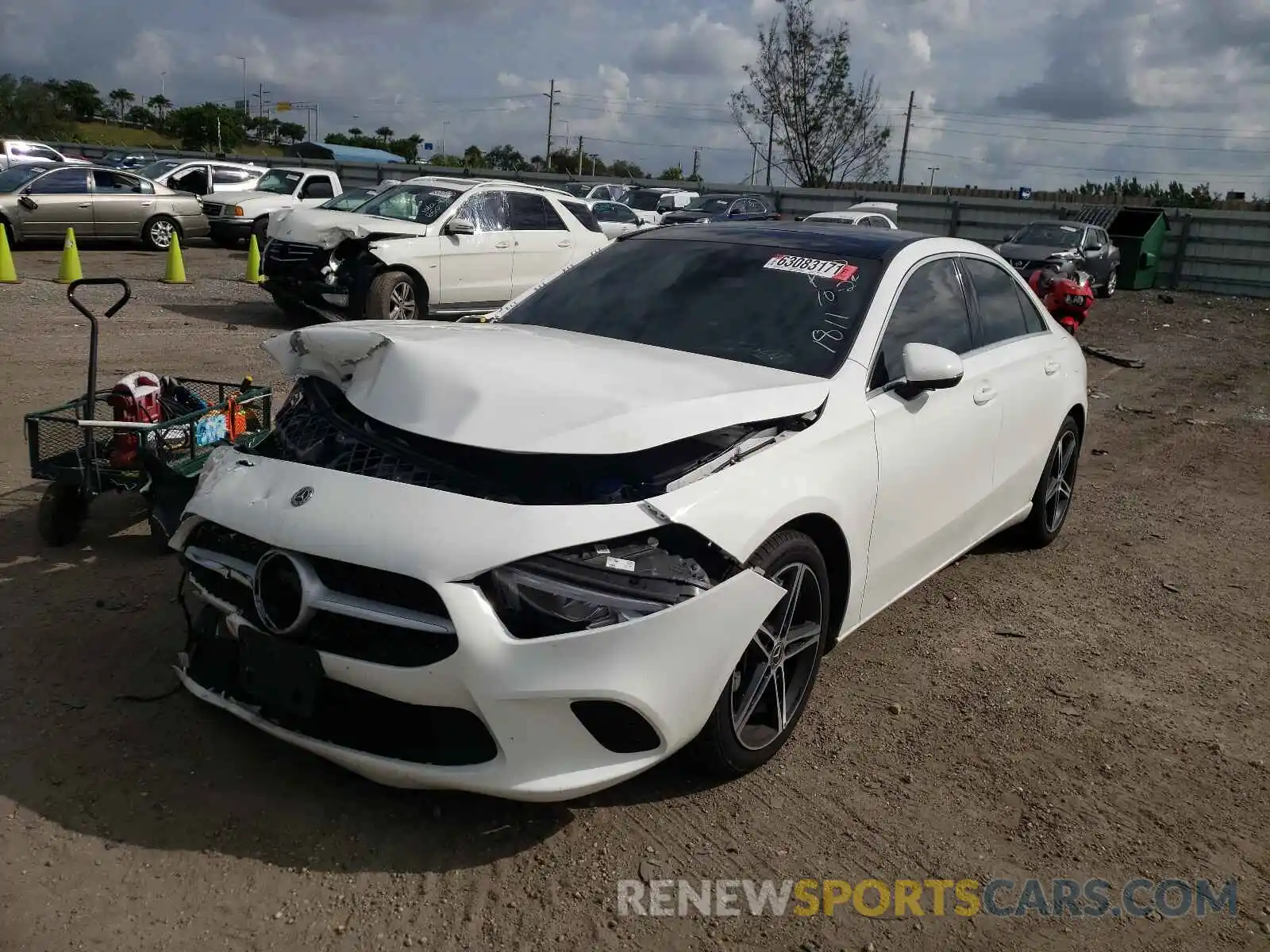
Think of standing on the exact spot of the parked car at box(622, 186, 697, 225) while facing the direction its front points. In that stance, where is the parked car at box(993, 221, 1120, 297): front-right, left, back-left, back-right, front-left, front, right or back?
left

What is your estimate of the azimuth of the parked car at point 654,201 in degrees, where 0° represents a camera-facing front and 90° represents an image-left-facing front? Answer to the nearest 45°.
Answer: approximately 45°

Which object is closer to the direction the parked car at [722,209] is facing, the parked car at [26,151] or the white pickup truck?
the white pickup truck

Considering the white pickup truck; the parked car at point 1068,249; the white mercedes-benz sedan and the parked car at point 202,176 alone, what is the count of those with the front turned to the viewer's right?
0

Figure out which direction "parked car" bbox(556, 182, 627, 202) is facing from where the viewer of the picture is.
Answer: facing the viewer and to the left of the viewer

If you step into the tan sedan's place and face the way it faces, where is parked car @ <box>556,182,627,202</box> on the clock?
The parked car is roughly at 5 o'clock from the tan sedan.

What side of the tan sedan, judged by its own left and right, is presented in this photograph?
left

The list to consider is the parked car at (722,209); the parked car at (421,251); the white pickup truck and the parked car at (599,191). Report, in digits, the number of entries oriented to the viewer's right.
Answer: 0

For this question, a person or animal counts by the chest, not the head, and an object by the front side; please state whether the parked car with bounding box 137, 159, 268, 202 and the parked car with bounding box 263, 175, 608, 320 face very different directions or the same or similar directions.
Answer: same or similar directions

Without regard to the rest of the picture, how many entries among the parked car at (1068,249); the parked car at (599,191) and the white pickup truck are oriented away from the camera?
0

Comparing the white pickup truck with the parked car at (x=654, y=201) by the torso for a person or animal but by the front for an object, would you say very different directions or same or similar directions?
same or similar directions

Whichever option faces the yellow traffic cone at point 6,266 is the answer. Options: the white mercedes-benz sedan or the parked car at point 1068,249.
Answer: the parked car

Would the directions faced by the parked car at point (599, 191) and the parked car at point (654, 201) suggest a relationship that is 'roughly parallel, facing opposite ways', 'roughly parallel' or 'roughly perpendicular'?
roughly parallel

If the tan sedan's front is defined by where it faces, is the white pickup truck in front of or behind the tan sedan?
behind
